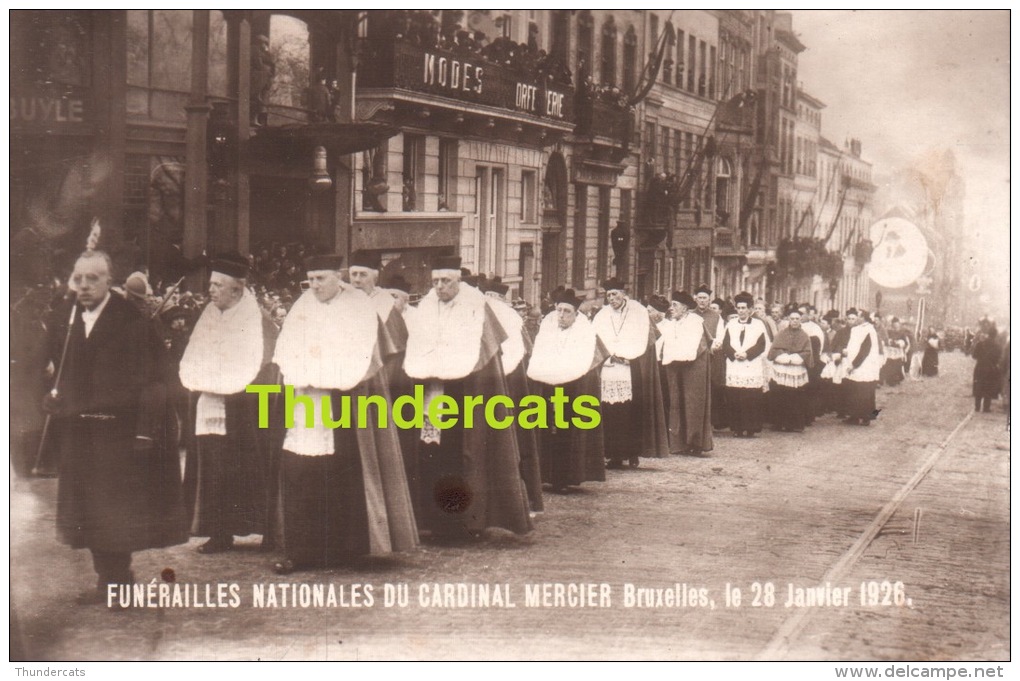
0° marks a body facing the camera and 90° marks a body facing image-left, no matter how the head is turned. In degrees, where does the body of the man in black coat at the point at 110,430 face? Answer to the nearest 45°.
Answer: approximately 45°

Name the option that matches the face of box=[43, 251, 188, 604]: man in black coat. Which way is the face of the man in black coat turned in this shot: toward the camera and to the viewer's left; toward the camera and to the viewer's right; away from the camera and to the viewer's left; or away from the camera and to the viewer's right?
toward the camera and to the viewer's left

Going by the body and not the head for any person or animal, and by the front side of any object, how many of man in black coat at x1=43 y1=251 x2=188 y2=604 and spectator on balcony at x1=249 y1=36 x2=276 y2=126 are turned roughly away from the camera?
0

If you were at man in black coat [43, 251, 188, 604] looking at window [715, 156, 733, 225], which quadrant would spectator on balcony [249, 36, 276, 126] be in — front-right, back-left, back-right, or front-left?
front-left

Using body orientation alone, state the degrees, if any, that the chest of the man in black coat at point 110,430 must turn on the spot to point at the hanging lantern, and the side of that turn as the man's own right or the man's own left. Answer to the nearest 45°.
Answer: approximately 180°

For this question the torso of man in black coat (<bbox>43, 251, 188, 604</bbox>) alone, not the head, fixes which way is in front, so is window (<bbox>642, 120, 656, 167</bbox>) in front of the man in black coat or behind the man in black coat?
behind

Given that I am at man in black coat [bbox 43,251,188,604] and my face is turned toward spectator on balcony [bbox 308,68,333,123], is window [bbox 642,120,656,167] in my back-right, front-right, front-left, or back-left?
front-right

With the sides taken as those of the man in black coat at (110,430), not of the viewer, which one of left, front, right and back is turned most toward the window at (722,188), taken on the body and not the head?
back
